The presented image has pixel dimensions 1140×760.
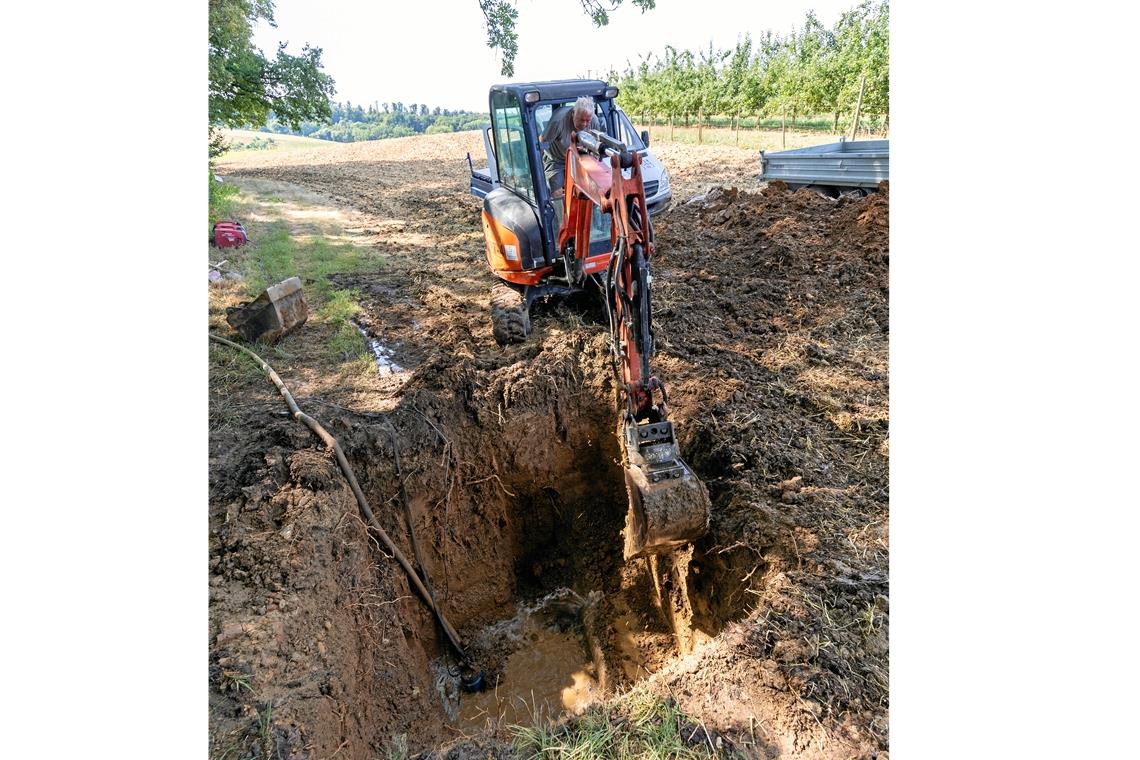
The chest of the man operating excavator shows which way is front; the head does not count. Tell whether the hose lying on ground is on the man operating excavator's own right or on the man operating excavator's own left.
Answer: on the man operating excavator's own right

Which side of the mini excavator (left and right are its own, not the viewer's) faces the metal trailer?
left

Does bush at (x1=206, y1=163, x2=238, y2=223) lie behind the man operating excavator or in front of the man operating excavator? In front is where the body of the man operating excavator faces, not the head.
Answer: behind

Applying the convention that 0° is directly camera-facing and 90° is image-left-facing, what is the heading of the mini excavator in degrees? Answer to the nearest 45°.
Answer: approximately 315°

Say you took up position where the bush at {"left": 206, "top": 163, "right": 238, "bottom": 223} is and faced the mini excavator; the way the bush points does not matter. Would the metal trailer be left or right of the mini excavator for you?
left
